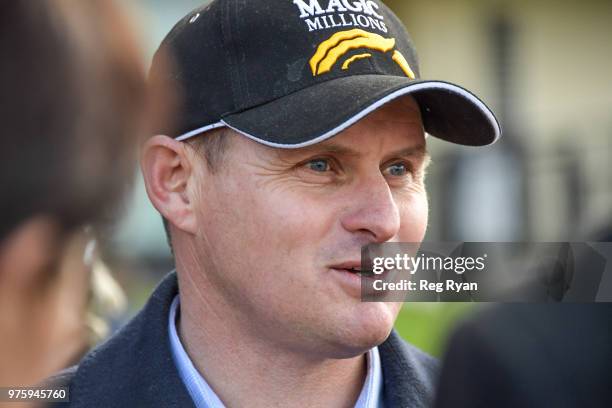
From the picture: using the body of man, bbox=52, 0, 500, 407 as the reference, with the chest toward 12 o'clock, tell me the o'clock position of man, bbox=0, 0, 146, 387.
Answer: man, bbox=0, 0, 146, 387 is roughly at 2 o'clock from man, bbox=52, 0, 500, 407.

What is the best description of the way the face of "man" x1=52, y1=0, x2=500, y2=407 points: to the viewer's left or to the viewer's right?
to the viewer's right
